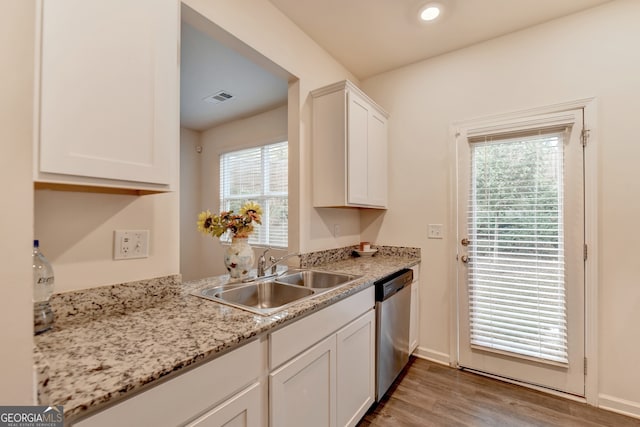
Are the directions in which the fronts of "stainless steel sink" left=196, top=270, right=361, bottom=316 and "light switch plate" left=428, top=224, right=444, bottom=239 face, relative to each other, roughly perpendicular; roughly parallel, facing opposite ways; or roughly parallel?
roughly perpendicular

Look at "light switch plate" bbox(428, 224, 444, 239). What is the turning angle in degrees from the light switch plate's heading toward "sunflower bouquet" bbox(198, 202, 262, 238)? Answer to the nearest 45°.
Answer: approximately 45° to its right

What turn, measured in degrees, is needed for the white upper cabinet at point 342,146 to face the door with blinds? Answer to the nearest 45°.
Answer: approximately 45° to its left

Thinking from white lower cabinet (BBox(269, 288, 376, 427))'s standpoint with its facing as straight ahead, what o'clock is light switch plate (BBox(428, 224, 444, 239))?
The light switch plate is roughly at 9 o'clock from the white lower cabinet.

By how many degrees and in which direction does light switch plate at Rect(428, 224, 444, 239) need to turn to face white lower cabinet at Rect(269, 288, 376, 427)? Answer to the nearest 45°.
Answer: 0° — it already faces it

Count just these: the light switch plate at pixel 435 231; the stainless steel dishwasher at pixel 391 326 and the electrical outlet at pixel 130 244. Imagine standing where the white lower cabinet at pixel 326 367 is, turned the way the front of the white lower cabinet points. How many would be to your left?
2

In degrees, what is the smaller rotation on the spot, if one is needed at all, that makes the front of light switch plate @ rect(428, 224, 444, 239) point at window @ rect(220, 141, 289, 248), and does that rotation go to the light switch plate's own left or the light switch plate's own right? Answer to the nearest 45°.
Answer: approximately 90° to the light switch plate's own right

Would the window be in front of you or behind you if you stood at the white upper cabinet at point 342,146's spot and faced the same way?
behind

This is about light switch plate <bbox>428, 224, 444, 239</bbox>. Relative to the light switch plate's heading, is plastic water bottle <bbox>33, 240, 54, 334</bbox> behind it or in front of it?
in front
